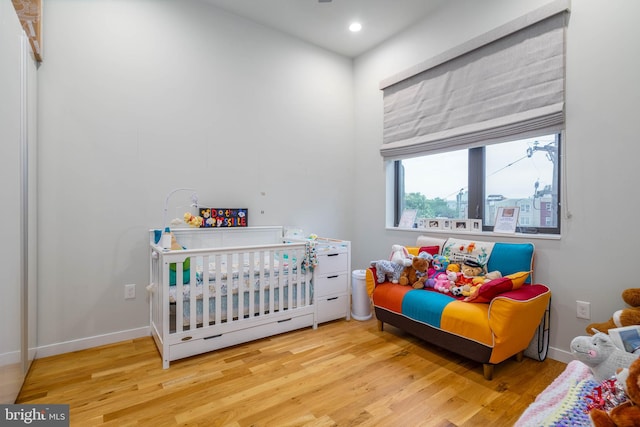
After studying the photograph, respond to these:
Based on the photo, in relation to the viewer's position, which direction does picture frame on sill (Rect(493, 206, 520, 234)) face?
facing the viewer and to the left of the viewer

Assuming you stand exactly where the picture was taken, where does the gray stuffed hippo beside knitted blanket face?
facing to the left of the viewer

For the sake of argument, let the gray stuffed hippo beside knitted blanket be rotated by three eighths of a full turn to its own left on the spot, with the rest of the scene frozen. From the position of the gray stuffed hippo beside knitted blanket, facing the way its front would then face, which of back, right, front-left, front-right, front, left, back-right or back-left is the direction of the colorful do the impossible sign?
back-right

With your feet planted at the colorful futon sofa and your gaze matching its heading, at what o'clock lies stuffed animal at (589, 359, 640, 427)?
The stuffed animal is roughly at 10 o'clock from the colorful futon sofa.

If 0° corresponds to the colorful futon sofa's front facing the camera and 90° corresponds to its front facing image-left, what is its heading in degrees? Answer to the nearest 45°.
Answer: approximately 45°

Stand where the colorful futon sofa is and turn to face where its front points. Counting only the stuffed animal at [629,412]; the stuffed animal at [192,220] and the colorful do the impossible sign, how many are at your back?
0

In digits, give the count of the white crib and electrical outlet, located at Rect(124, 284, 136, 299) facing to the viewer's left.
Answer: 0

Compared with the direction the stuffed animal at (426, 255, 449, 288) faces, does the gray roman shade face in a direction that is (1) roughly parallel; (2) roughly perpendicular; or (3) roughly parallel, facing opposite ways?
roughly parallel

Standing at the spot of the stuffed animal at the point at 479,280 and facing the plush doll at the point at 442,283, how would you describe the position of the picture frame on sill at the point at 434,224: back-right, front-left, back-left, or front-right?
front-right

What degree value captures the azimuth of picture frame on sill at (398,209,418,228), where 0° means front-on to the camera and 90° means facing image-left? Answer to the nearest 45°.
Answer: approximately 45°

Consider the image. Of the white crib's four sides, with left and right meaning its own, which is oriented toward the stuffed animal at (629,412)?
front

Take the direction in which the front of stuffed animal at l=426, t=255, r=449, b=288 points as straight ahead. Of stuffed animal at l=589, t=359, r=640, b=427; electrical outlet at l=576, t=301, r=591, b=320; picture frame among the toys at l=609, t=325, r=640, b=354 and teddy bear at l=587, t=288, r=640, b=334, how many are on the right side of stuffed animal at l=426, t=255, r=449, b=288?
0

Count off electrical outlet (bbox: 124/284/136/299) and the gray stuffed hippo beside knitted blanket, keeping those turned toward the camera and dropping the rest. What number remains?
1

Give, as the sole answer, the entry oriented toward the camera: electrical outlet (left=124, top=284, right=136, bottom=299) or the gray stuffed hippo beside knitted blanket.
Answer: the electrical outlet

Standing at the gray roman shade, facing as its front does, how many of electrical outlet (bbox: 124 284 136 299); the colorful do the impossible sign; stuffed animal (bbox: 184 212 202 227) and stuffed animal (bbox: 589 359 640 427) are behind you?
0

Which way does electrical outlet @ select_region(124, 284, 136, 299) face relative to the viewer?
toward the camera

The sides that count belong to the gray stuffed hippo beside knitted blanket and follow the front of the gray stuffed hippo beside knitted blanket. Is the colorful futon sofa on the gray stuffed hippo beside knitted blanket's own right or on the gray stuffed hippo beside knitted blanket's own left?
on the gray stuffed hippo beside knitted blanket's own right

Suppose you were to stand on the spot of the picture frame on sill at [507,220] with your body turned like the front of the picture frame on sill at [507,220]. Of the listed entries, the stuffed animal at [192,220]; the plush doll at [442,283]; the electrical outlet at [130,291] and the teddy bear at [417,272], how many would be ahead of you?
4

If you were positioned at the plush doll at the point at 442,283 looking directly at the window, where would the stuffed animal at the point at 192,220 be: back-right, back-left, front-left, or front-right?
back-left
